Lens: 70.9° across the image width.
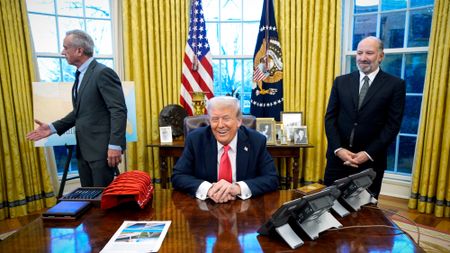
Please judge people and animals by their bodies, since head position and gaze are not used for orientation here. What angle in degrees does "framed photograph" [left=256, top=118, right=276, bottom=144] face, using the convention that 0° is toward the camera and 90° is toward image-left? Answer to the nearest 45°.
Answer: approximately 0°

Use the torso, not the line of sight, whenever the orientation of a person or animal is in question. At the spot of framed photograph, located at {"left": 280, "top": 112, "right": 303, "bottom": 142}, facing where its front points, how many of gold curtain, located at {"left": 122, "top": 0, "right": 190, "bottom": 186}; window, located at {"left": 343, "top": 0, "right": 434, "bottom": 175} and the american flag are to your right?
2

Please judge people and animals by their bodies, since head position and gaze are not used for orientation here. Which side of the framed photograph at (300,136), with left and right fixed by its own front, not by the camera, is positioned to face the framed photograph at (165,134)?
right

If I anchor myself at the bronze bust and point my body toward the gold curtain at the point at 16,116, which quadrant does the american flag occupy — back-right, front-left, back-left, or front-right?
back-right

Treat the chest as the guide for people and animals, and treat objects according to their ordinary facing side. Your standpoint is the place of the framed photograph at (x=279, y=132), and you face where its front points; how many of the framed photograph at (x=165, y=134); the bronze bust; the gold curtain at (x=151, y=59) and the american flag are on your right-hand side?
4

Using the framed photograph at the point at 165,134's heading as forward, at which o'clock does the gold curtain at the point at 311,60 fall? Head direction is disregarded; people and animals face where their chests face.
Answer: The gold curtain is roughly at 9 o'clock from the framed photograph.

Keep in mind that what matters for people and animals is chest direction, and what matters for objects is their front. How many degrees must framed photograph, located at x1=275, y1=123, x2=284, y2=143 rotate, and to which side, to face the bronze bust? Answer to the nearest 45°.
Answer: approximately 90° to its right

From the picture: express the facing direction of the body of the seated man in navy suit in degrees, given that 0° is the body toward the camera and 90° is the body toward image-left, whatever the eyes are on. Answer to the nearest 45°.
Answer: approximately 0°
